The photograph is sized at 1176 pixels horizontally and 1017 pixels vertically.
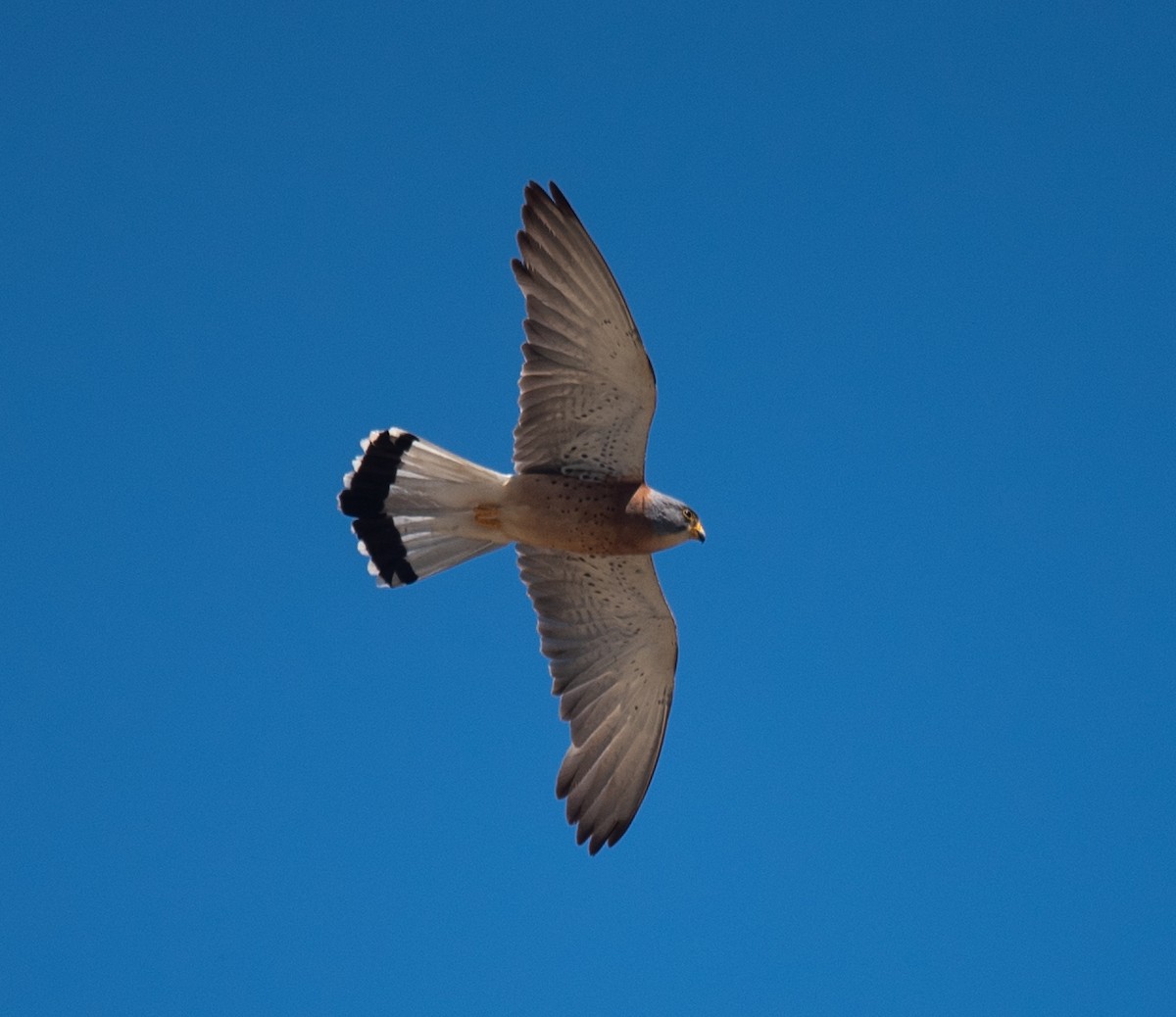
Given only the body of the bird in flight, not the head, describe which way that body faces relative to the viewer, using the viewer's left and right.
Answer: facing to the right of the viewer
